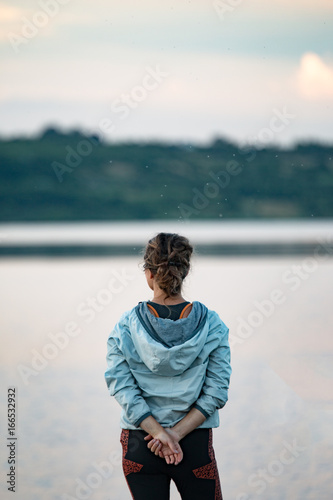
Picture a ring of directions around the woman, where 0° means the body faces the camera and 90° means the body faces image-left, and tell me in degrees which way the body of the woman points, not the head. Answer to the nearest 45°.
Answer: approximately 180°

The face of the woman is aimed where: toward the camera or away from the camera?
away from the camera
